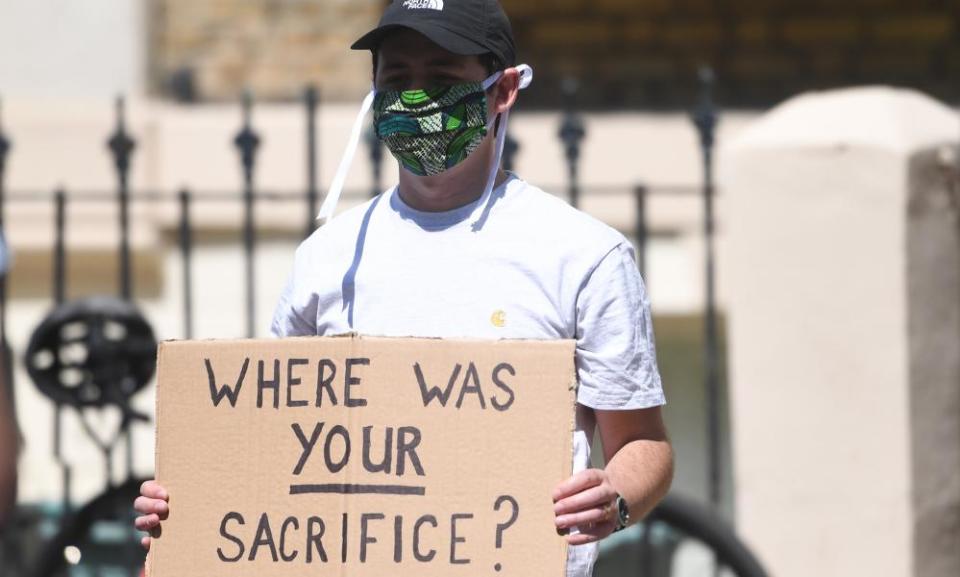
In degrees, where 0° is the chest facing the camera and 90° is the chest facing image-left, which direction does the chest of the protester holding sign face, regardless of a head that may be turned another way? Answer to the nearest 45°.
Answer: approximately 45°
